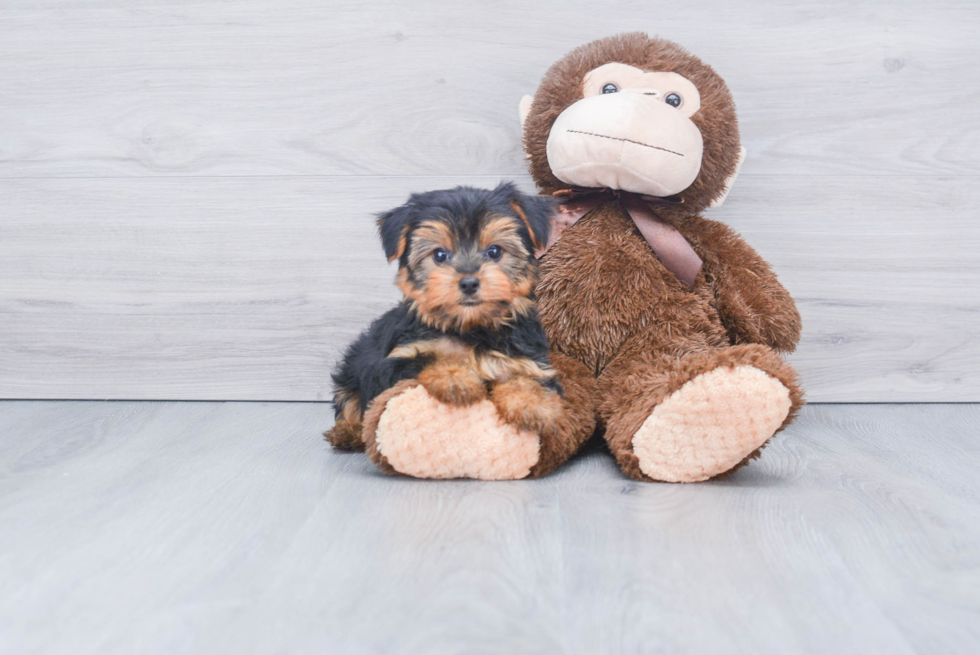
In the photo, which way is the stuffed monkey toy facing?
toward the camera

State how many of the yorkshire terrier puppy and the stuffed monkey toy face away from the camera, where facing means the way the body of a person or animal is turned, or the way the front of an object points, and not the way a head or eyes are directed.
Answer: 0

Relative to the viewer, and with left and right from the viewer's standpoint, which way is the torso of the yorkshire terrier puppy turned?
facing the viewer and to the right of the viewer
